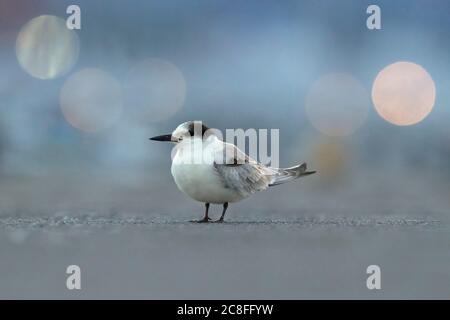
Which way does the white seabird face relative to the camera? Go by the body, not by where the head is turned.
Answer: to the viewer's left
